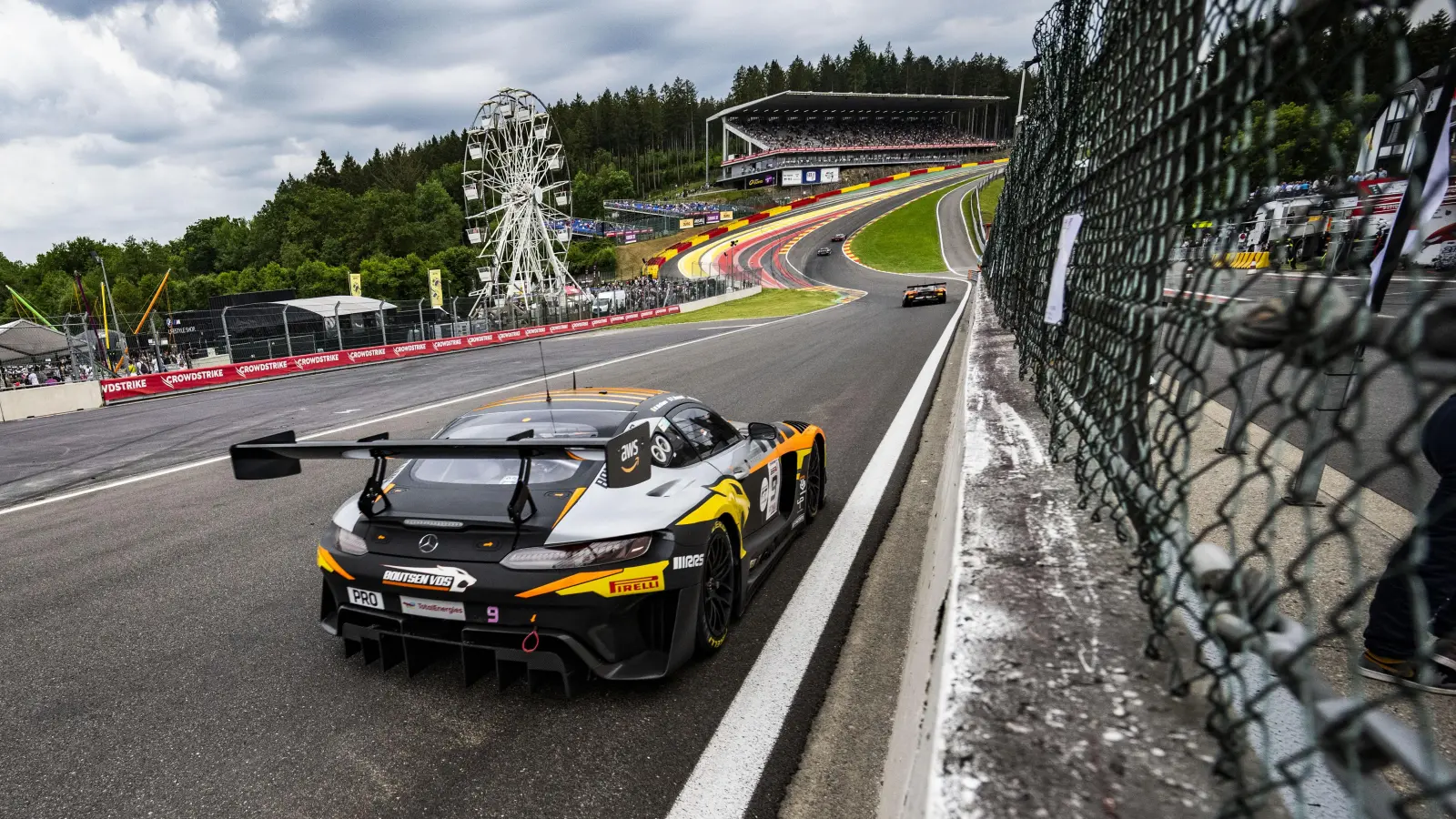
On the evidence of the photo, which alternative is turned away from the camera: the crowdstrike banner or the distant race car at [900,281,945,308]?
the distant race car

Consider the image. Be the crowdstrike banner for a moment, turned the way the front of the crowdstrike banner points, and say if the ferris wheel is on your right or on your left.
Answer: on your left

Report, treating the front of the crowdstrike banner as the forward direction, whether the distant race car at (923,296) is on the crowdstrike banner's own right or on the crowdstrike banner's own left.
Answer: on the crowdstrike banner's own left

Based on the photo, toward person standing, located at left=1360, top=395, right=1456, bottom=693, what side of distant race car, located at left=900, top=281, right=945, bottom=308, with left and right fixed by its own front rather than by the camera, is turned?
back

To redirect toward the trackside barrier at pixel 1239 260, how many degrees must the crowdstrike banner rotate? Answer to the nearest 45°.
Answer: approximately 45° to its left

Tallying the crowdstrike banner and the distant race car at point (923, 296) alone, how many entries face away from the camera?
1

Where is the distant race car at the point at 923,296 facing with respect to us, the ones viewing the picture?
facing away from the viewer

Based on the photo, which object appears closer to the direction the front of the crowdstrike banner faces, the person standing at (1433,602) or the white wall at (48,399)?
the person standing

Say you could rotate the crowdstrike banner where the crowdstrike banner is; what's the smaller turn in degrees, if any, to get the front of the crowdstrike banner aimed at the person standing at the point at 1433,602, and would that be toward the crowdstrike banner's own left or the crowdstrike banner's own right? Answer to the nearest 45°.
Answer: approximately 45° to the crowdstrike banner's own right

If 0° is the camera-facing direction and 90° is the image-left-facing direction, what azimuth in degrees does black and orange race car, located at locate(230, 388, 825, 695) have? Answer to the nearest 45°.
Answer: approximately 225°

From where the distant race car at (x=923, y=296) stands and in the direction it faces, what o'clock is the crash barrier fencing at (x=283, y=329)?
The crash barrier fencing is roughly at 8 o'clock from the distant race car.

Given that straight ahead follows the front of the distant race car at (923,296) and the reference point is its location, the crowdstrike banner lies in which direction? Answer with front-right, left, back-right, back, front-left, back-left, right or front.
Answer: back-left
